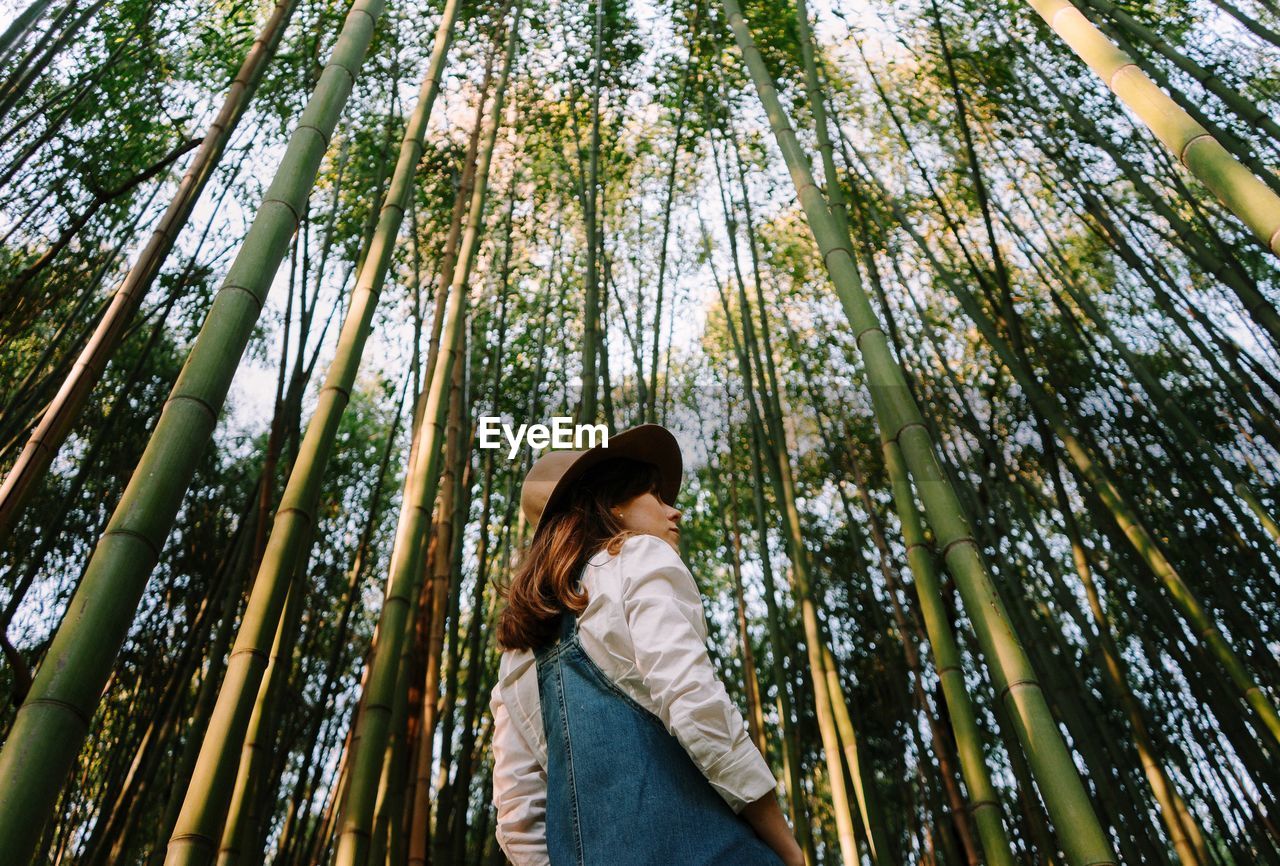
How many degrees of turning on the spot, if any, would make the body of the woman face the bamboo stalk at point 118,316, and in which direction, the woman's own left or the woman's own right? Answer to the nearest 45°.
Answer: approximately 135° to the woman's own left

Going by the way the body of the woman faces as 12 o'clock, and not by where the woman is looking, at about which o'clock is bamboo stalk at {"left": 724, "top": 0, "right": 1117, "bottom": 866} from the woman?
The bamboo stalk is roughly at 1 o'clock from the woman.

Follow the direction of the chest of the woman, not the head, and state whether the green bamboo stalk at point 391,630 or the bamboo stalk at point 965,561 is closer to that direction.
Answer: the bamboo stalk

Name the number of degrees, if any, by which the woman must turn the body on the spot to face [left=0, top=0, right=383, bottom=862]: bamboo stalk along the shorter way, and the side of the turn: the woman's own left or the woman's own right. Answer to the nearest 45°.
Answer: approximately 135° to the woman's own left

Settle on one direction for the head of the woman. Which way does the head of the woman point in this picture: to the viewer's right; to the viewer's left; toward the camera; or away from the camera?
to the viewer's right

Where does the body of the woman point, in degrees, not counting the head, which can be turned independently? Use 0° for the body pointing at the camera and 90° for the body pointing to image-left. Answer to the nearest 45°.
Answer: approximately 225°

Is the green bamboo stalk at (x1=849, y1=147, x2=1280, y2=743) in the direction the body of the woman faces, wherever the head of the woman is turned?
yes
